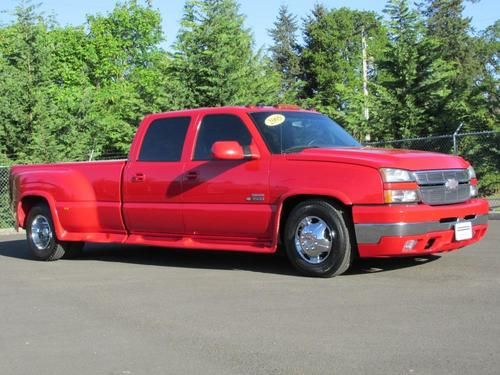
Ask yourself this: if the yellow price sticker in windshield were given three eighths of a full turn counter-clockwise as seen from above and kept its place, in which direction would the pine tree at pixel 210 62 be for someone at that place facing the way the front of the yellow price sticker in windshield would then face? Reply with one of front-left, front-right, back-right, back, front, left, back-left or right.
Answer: front

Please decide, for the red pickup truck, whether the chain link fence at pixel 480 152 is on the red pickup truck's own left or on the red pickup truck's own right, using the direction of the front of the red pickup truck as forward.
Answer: on the red pickup truck's own left

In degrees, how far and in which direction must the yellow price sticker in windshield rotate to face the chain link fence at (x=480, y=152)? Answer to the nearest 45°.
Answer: approximately 90° to its left

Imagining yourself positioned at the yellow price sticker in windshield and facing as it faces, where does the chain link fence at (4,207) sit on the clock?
The chain link fence is roughly at 6 o'clock from the yellow price sticker in windshield.

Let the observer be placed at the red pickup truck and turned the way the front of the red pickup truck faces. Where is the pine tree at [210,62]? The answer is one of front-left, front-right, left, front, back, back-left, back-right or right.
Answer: back-left

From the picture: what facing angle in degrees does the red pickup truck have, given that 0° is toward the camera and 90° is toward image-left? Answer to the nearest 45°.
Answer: approximately 315°

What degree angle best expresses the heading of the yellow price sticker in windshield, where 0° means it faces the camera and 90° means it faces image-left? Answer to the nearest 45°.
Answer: approximately 315°

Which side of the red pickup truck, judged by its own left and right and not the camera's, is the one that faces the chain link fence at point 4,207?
back

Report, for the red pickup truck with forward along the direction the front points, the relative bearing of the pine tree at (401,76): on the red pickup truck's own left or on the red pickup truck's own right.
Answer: on the red pickup truck's own left

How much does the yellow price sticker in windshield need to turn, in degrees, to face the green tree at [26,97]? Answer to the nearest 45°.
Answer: approximately 180°

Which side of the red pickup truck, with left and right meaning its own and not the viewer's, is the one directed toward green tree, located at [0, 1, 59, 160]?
back
